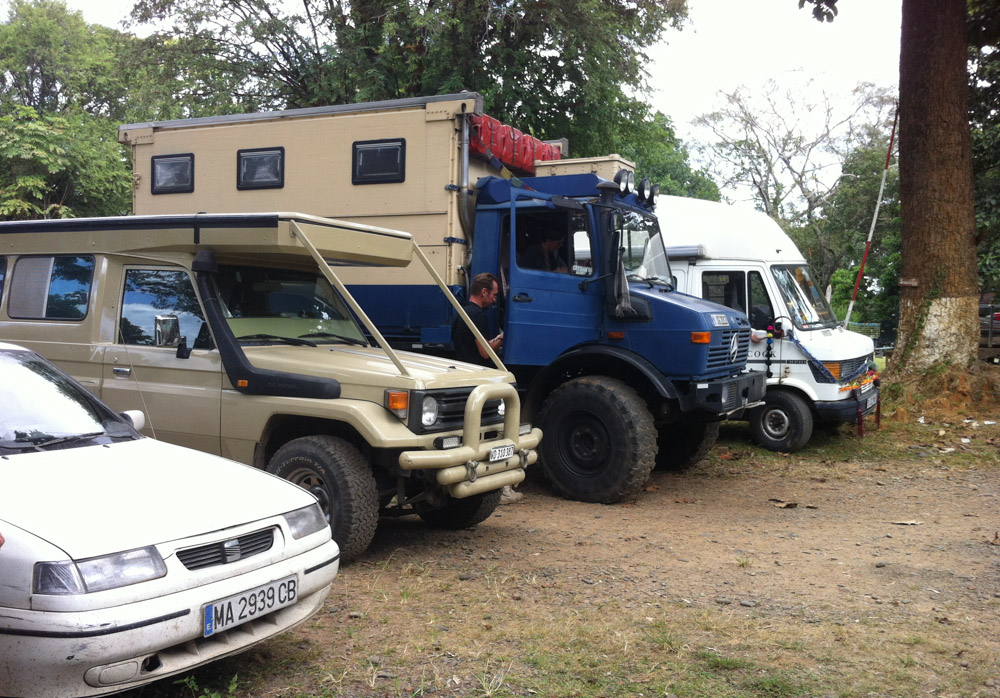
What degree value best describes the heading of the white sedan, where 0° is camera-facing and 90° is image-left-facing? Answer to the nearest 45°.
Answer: approximately 315°

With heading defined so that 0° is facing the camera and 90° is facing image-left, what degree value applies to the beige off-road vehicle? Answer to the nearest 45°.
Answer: approximately 315°

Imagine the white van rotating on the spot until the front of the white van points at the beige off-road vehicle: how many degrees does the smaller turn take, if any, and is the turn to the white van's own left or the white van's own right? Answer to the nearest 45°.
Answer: approximately 90° to the white van's own right

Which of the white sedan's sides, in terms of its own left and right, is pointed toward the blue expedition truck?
left

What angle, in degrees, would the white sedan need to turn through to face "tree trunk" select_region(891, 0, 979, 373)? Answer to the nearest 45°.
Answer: approximately 90° to its left

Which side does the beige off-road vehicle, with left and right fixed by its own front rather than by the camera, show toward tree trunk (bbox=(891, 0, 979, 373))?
left

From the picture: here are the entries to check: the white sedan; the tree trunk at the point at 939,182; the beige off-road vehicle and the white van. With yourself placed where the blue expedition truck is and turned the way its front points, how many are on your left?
2
